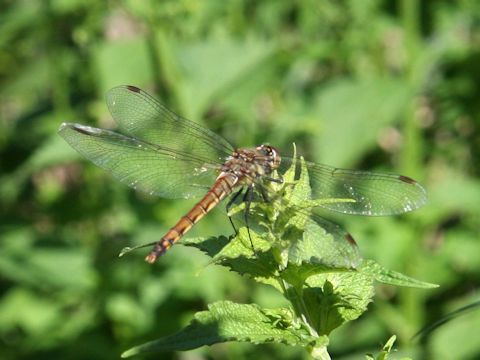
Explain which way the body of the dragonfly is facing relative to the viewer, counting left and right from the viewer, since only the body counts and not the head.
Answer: facing away from the viewer and to the right of the viewer
